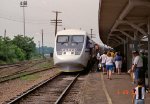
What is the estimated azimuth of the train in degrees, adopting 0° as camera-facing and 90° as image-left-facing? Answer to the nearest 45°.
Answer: approximately 0°

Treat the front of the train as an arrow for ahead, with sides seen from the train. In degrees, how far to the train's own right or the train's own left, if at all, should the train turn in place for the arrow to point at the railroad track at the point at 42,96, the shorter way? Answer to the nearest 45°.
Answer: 0° — it already faces it
